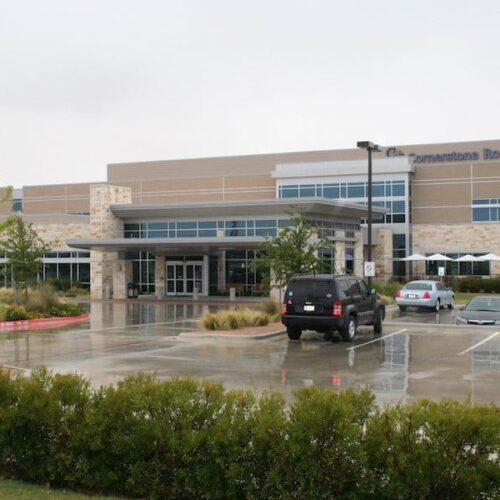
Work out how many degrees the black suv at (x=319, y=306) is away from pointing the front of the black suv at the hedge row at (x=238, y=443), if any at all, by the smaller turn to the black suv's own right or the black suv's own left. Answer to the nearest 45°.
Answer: approximately 135° to the black suv's own right

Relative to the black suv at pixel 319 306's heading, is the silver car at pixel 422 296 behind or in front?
in front

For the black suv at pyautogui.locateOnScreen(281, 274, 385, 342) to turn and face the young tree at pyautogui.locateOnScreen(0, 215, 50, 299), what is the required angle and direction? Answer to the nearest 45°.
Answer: approximately 90° to its left

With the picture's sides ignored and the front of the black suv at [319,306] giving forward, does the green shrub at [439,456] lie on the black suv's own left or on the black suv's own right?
on the black suv's own right

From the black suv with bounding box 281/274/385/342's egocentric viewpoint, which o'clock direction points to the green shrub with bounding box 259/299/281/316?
The green shrub is roughly at 10 o'clock from the black suv.

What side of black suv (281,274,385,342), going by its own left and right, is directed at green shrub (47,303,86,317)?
left

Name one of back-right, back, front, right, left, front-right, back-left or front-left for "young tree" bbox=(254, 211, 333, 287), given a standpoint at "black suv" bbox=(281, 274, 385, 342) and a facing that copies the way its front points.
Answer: front-left

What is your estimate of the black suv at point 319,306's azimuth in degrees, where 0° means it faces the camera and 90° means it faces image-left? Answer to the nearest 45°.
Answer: approximately 225°

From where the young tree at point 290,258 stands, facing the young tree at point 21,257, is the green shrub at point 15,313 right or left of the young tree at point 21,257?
left
